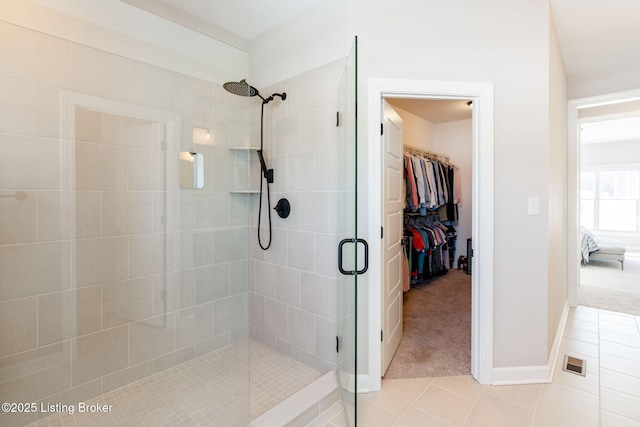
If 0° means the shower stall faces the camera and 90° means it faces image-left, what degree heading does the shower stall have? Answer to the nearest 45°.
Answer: approximately 315°

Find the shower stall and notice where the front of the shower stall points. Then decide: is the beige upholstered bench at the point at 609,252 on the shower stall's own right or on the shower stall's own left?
on the shower stall's own left

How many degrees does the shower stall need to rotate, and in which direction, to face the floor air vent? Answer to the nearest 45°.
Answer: approximately 45° to its left

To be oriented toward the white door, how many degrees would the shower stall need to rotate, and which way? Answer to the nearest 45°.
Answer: approximately 45° to its left

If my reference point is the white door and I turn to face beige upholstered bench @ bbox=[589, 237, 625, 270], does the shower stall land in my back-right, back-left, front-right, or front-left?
back-left
